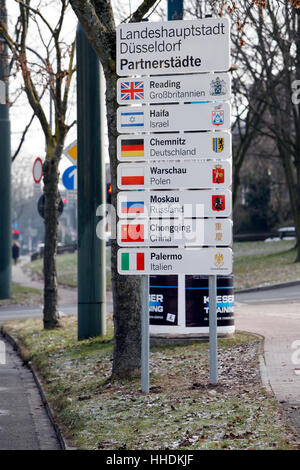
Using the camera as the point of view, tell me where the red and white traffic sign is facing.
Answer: facing the viewer and to the left of the viewer

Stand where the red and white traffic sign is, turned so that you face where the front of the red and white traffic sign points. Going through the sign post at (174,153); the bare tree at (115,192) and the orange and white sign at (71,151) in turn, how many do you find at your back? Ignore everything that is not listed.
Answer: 0

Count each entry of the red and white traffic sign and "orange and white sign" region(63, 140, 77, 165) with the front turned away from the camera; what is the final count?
0

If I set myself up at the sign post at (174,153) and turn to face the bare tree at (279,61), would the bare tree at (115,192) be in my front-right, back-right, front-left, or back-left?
front-left

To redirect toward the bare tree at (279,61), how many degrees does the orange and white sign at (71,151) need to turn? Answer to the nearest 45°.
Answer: approximately 135° to its left

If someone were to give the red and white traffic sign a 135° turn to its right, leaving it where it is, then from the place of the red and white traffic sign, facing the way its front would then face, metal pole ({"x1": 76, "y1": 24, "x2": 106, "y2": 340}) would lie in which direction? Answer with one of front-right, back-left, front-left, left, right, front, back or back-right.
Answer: back

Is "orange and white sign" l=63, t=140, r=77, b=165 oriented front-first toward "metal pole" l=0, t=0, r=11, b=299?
no

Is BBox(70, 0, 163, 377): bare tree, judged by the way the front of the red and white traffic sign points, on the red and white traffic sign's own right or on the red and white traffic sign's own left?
on the red and white traffic sign's own left

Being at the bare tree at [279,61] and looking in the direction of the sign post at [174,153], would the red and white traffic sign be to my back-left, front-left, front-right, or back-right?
front-right

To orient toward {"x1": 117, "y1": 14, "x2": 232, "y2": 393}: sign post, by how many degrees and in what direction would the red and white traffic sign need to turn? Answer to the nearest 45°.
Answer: approximately 45° to its left

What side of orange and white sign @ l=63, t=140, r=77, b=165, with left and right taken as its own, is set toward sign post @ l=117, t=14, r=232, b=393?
front

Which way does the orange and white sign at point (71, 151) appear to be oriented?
toward the camera

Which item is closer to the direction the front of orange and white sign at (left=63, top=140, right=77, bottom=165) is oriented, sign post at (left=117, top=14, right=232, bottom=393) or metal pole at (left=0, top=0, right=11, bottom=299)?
the sign post
